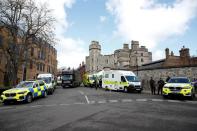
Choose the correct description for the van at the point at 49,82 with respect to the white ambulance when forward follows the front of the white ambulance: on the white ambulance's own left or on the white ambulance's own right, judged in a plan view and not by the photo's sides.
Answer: on the white ambulance's own right

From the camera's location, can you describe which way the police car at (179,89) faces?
facing the viewer

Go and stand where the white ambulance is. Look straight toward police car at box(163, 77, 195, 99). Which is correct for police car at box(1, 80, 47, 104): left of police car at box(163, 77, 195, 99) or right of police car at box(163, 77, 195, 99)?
right

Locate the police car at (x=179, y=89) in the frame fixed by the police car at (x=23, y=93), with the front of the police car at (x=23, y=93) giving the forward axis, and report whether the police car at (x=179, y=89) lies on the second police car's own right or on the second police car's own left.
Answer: on the second police car's own left

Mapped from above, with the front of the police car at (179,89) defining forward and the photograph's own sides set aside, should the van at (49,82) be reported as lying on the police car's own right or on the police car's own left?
on the police car's own right

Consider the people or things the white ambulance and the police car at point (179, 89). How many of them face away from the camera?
0
